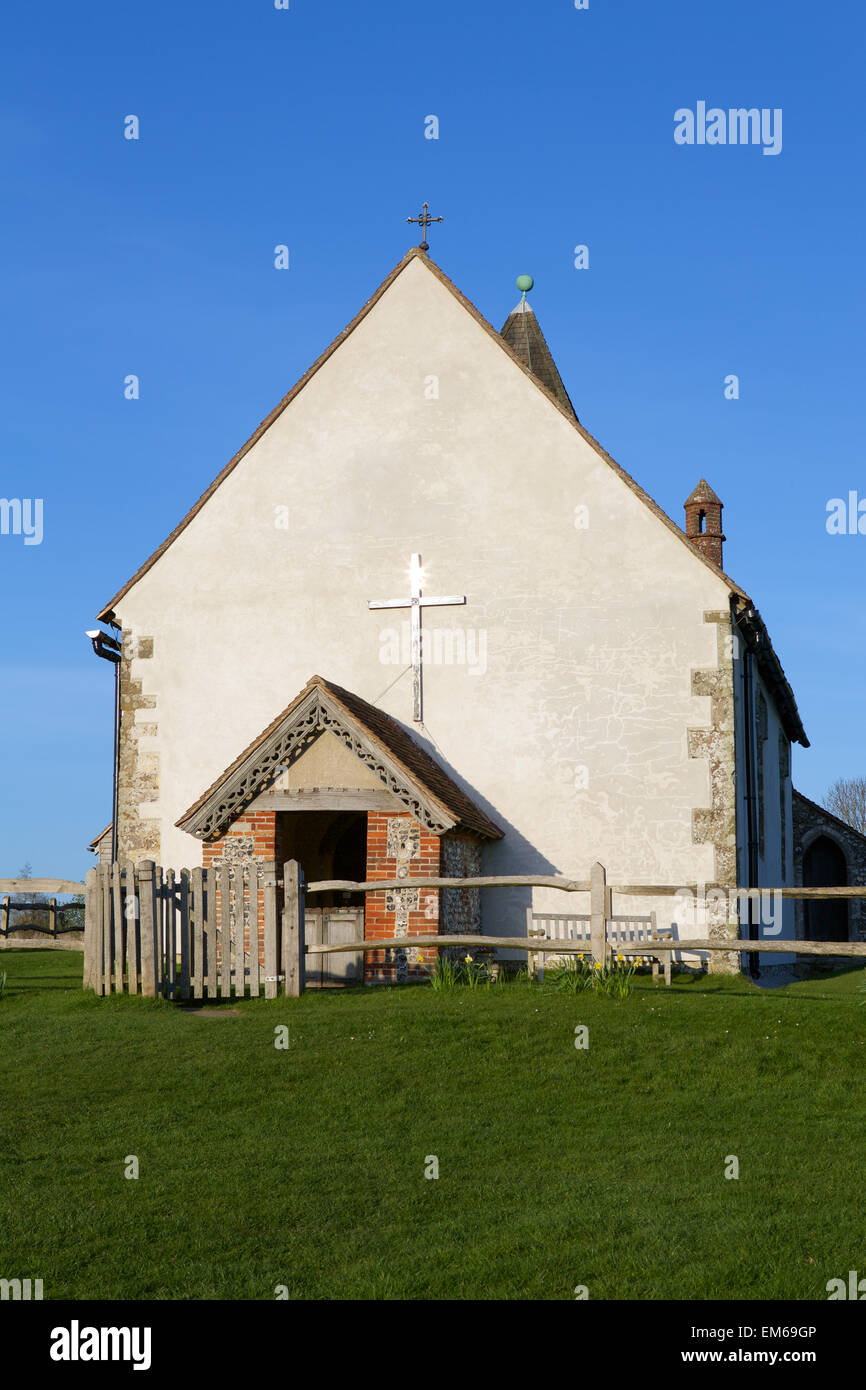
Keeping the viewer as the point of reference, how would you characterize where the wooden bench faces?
facing the viewer

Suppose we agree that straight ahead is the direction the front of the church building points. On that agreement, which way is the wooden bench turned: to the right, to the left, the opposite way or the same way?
the same way

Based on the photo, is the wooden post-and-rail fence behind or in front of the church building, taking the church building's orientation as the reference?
in front

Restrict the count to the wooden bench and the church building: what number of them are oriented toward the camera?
2

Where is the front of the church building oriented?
toward the camera
